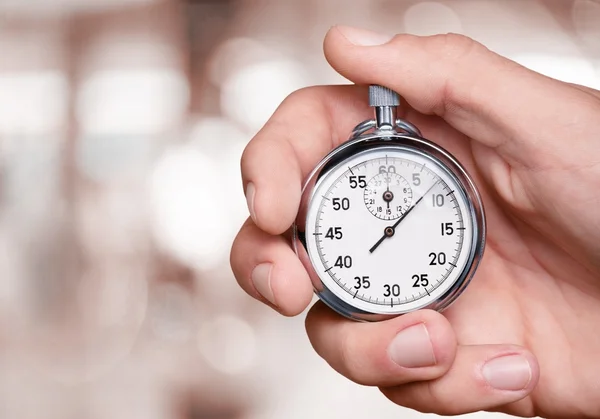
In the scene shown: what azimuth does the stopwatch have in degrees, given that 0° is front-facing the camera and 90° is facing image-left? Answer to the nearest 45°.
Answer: approximately 0°
